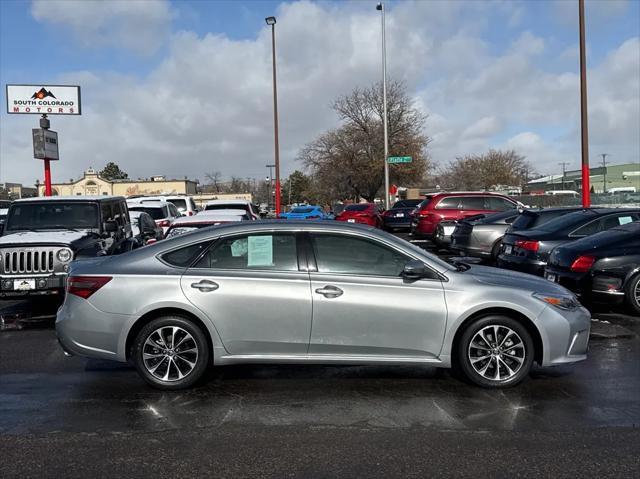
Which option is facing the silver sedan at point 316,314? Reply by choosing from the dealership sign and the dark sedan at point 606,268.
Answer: the dealership sign

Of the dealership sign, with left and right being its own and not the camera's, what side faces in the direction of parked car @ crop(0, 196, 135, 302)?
front

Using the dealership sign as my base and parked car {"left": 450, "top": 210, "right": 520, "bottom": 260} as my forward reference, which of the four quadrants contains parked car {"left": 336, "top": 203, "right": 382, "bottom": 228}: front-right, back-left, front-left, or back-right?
front-left

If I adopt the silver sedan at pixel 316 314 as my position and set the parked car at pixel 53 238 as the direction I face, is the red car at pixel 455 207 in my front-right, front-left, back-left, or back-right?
front-right

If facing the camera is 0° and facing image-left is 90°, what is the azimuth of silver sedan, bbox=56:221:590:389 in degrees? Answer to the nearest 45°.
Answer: approximately 270°

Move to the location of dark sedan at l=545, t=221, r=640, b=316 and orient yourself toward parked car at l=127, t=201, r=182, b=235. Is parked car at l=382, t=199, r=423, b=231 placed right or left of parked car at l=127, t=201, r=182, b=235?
right

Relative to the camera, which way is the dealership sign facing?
toward the camera

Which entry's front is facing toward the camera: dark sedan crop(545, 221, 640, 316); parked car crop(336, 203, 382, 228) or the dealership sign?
the dealership sign

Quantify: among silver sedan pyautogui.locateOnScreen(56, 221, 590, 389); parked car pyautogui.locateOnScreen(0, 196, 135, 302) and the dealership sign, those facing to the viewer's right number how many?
1

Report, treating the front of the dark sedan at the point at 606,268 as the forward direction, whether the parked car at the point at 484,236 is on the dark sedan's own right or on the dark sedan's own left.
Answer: on the dark sedan's own left

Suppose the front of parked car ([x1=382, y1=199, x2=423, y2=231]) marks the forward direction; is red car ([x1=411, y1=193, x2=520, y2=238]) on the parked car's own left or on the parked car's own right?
on the parked car's own right

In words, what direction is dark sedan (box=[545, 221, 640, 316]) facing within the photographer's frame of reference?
facing away from the viewer and to the right of the viewer

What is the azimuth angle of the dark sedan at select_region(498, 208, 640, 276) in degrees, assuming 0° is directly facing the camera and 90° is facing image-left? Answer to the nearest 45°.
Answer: approximately 225°

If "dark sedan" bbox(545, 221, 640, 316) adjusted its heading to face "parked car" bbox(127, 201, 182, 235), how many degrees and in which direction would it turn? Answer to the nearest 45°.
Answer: approximately 90° to its left

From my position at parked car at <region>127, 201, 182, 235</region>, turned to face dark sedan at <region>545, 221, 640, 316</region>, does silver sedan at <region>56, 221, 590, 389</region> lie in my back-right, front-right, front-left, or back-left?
front-right

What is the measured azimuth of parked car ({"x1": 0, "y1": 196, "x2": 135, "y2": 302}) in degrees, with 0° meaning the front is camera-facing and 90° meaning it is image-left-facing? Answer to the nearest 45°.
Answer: approximately 45°

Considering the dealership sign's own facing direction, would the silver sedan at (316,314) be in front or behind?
in front
